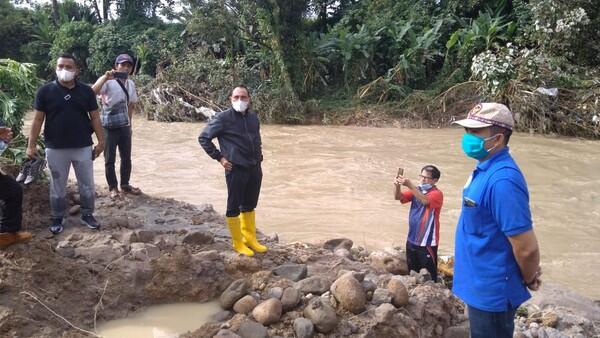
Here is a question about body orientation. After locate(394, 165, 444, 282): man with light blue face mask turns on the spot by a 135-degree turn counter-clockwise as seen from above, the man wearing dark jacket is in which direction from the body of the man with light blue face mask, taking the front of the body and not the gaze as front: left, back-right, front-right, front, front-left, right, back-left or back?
back

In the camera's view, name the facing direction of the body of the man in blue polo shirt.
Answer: to the viewer's left

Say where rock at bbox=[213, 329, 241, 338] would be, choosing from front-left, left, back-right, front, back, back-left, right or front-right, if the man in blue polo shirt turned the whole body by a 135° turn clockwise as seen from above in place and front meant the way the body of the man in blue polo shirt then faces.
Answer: back-left

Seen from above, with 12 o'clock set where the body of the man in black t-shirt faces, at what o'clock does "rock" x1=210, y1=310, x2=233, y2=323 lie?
The rock is roughly at 11 o'clock from the man in black t-shirt.

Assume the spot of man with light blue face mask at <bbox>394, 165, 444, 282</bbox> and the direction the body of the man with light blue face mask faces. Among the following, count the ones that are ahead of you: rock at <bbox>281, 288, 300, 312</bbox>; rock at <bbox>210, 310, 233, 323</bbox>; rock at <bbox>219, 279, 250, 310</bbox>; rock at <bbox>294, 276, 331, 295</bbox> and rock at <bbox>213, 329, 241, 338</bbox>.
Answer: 5

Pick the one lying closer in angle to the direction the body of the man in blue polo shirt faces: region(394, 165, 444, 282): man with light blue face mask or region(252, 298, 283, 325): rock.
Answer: the rock

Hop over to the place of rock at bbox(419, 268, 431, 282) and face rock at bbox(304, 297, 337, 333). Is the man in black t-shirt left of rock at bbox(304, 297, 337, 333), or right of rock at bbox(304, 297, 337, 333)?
right

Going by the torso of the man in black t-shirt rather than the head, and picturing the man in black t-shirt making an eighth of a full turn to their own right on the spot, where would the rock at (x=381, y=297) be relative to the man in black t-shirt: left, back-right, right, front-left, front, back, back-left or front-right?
left

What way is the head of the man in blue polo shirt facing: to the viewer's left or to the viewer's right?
to the viewer's left

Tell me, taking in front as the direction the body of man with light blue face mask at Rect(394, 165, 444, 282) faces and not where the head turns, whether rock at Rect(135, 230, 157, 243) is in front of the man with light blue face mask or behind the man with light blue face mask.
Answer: in front

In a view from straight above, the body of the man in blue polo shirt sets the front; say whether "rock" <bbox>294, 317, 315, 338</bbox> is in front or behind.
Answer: in front

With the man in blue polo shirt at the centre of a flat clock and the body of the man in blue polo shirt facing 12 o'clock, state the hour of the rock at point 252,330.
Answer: The rock is roughly at 12 o'clock from the man in blue polo shirt.

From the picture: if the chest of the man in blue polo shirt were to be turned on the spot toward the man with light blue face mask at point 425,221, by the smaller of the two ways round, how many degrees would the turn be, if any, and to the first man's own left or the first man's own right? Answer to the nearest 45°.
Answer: approximately 90° to the first man's own right

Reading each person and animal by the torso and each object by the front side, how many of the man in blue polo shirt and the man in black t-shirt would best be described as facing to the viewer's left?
1

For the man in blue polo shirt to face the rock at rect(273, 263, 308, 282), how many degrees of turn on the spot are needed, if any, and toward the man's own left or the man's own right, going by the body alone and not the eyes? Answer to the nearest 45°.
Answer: approximately 45° to the man's own right

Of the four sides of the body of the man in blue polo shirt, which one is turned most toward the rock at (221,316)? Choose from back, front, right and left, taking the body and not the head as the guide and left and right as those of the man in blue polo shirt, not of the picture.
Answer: front

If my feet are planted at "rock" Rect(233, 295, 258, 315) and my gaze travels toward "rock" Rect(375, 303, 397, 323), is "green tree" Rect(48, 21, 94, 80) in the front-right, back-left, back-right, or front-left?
back-left

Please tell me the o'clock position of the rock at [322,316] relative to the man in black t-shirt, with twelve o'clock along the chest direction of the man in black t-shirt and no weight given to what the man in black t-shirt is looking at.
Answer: The rock is roughly at 11 o'clock from the man in black t-shirt.
